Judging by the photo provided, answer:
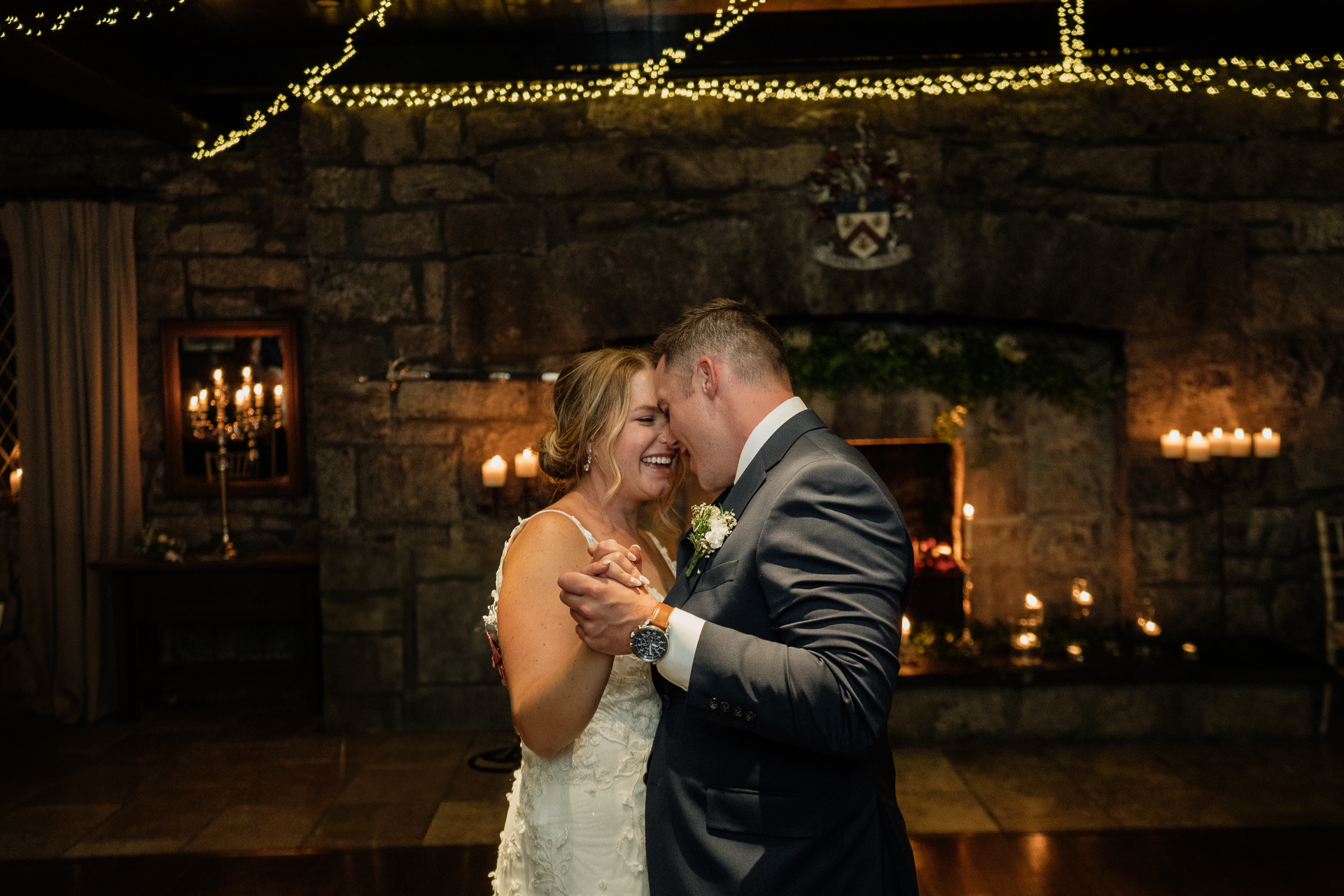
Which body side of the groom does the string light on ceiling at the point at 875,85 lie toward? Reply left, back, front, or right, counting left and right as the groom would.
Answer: right

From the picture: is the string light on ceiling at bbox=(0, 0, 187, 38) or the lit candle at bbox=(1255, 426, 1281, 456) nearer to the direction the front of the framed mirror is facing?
the string light on ceiling

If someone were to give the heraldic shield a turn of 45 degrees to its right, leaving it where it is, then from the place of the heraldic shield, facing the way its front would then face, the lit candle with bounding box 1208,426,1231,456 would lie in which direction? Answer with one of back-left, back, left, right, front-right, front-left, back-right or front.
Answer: back-left

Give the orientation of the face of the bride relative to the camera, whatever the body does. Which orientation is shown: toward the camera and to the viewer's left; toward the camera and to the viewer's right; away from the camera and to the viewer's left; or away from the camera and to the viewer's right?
toward the camera and to the viewer's right

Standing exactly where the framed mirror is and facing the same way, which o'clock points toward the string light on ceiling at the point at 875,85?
The string light on ceiling is roughly at 10 o'clock from the framed mirror.

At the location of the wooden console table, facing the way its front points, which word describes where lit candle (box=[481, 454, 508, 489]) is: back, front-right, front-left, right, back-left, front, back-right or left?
front-left

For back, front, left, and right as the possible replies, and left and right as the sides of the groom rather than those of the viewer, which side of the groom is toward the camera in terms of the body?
left

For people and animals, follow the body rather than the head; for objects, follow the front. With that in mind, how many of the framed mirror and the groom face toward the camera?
1

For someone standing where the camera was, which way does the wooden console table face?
facing the viewer

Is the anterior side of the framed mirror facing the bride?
yes

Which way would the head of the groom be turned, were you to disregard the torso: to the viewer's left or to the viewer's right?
to the viewer's left

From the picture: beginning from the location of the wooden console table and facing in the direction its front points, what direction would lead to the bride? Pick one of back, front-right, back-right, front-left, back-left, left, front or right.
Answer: front

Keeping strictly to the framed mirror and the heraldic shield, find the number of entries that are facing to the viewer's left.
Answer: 0
